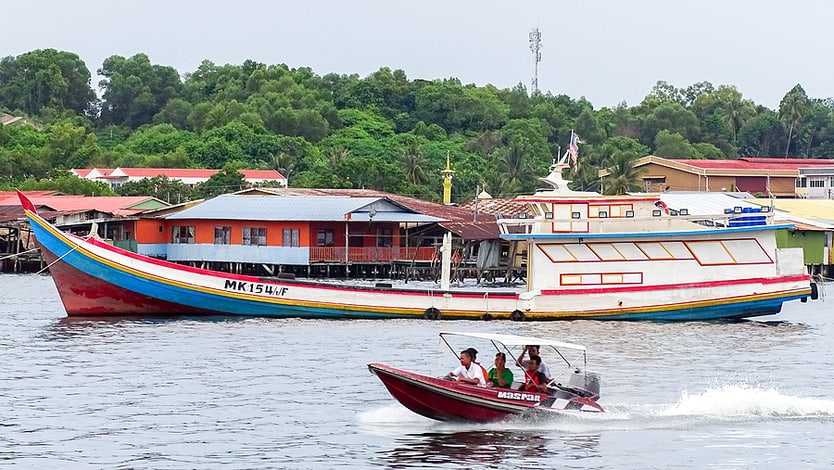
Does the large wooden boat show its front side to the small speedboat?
no

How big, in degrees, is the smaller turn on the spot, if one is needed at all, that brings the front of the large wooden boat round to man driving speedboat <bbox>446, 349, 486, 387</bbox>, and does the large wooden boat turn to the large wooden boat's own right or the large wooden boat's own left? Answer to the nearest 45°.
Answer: approximately 90° to the large wooden boat's own left

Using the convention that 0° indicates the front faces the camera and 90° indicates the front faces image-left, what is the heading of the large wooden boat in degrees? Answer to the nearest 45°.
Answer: approximately 90°

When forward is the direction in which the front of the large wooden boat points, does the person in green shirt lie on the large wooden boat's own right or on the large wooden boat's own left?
on the large wooden boat's own left

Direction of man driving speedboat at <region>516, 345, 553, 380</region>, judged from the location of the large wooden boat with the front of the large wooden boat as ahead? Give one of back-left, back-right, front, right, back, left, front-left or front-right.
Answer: left

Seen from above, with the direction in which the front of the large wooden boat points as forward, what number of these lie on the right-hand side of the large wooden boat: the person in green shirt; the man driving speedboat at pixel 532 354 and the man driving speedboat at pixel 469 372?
0
